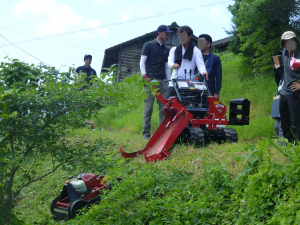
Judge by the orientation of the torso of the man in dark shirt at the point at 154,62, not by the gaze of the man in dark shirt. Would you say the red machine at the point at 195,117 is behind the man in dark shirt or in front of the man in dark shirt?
in front

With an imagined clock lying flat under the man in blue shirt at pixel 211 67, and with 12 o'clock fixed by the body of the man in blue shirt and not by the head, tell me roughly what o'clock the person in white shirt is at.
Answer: The person in white shirt is roughly at 12 o'clock from the man in blue shirt.

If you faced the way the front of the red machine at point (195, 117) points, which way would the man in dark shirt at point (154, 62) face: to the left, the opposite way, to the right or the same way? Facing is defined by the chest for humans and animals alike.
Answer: to the left

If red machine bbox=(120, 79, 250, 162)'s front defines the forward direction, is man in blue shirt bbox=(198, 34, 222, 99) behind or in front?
behind

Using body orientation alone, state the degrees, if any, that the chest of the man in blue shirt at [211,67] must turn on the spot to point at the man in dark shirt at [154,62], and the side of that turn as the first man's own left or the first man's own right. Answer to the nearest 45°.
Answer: approximately 45° to the first man's own right
